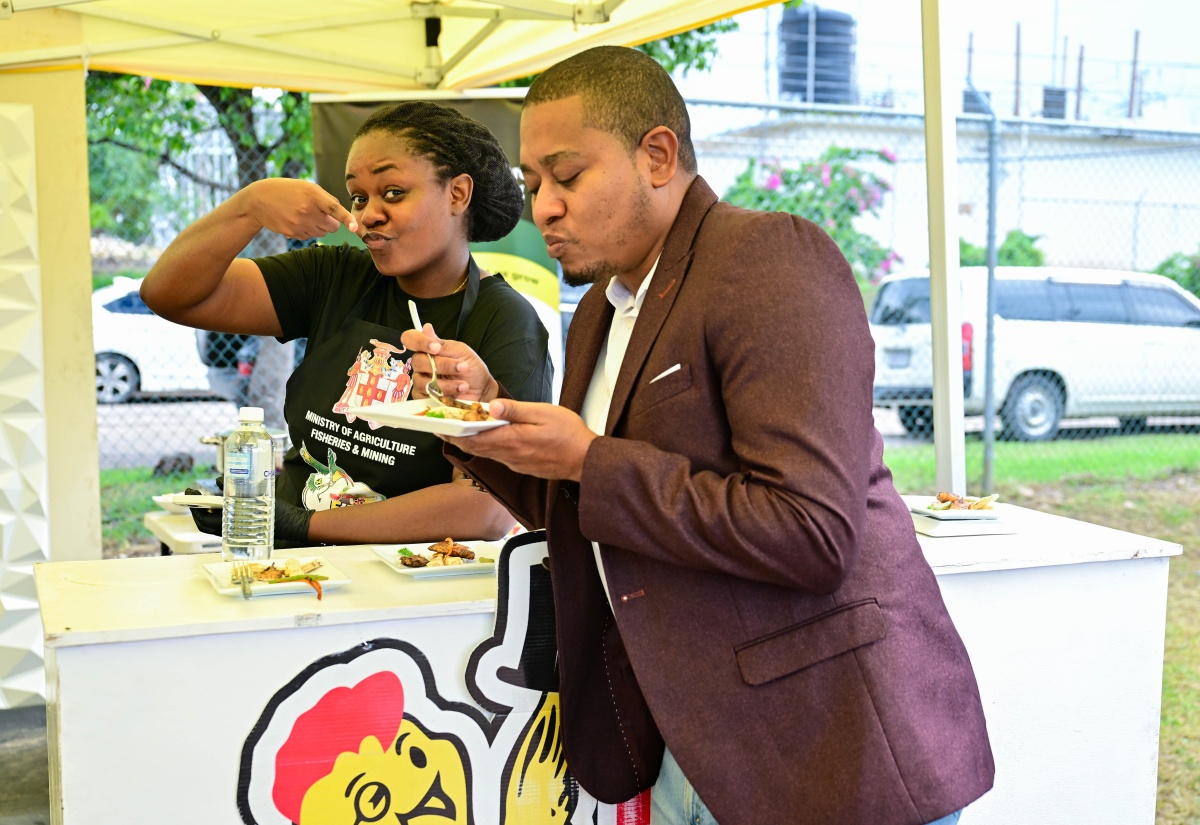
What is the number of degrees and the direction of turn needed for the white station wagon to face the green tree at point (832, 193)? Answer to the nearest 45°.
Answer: approximately 135° to its left

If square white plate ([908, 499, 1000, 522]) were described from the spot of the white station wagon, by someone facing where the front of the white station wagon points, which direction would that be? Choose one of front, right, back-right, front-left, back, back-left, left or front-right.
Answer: back-right

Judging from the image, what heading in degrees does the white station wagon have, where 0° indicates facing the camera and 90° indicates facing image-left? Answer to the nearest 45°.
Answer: approximately 225°

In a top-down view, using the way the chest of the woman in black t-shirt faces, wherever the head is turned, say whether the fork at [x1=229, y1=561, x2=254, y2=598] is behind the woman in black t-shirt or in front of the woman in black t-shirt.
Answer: in front

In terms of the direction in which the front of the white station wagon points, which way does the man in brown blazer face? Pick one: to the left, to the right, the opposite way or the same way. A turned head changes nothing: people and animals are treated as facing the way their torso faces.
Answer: the opposite way

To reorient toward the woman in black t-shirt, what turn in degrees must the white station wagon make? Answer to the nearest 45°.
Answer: approximately 135° to its right

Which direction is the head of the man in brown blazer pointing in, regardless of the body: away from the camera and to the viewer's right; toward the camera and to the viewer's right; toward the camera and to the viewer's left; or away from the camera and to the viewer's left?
toward the camera and to the viewer's left

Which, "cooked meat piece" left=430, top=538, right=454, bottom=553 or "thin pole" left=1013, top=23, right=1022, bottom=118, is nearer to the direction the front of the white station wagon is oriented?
the thin pole

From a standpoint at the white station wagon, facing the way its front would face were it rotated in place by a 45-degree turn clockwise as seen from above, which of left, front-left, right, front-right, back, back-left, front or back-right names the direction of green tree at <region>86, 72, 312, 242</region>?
back-right

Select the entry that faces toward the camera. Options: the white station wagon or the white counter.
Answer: the white counter

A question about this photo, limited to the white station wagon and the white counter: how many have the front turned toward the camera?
1

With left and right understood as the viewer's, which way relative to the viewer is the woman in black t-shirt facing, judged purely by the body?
facing the viewer and to the left of the viewer

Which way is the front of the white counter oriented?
toward the camera
